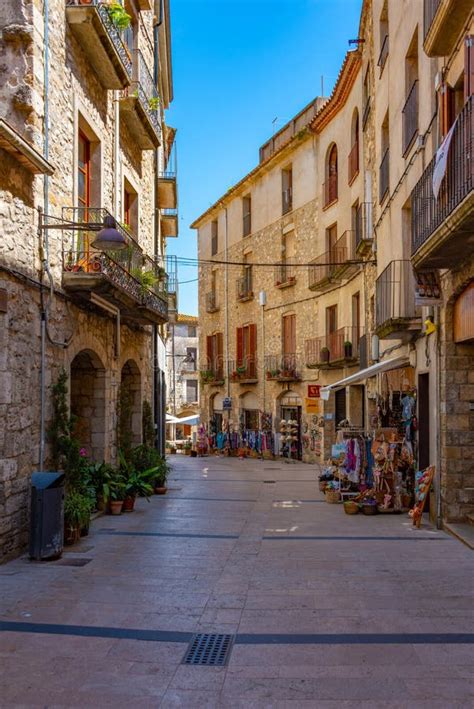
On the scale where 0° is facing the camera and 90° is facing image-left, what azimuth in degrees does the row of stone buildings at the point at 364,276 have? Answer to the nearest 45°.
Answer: approximately 45°

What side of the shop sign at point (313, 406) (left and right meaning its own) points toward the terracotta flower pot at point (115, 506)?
front

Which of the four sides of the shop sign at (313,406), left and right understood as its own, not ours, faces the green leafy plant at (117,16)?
front

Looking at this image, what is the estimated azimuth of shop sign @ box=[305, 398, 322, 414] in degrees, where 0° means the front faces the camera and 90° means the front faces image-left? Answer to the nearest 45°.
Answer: approximately 0°
